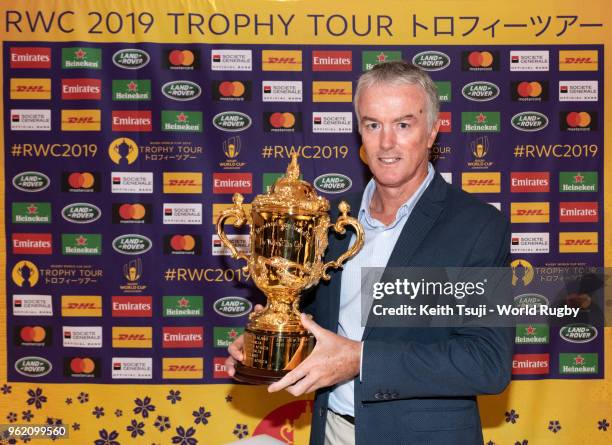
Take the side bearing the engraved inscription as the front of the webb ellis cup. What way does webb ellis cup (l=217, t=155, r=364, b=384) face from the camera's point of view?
toward the camera

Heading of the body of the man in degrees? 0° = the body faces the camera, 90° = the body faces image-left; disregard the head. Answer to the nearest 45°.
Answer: approximately 45°
